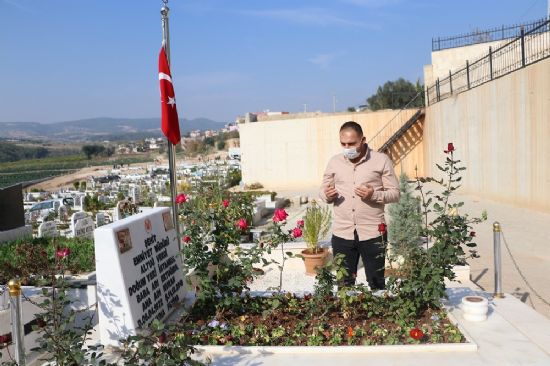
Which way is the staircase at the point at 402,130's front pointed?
to the viewer's left

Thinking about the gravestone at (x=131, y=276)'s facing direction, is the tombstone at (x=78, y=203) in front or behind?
behind

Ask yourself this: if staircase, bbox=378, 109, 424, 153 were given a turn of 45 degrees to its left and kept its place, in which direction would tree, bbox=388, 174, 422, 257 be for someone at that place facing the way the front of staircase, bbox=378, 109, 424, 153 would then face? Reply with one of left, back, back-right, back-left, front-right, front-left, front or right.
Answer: front-left

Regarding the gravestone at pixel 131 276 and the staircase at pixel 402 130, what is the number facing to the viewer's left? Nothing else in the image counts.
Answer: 1

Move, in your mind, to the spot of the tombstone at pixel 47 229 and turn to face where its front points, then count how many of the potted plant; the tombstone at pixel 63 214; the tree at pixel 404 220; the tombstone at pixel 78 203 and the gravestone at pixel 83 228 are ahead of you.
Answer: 3

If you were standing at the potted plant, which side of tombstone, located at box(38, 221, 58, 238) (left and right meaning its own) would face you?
front

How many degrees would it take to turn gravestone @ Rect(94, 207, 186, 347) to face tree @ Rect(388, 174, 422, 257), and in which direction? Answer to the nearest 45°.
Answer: approximately 90° to its left
